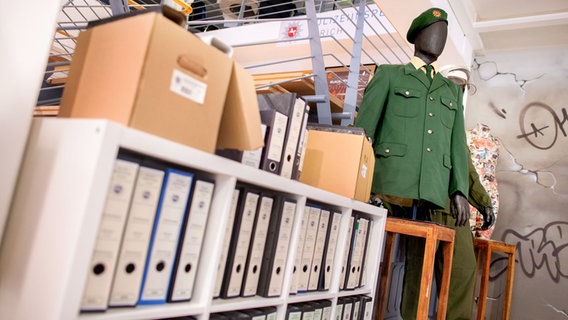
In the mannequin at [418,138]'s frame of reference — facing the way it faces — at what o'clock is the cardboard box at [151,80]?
The cardboard box is roughly at 2 o'clock from the mannequin.

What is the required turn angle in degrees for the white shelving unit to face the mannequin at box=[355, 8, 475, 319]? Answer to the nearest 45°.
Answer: approximately 90° to its left

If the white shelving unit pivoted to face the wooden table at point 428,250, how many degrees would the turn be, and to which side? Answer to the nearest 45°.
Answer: approximately 90° to its left

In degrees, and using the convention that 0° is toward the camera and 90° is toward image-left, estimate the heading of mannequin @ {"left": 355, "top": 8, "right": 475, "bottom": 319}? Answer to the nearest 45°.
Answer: approximately 315°

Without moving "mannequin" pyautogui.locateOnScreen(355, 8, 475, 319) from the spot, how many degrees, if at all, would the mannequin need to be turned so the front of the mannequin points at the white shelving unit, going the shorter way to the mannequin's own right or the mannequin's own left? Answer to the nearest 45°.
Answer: approximately 45° to the mannequin's own right
